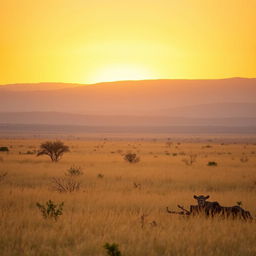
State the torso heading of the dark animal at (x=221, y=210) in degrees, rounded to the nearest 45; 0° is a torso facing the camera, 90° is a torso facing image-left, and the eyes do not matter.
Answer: approximately 90°

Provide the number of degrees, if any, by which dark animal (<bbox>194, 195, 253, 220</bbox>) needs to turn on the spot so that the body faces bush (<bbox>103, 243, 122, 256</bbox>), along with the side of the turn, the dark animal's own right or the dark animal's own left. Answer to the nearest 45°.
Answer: approximately 90° to the dark animal's own left
